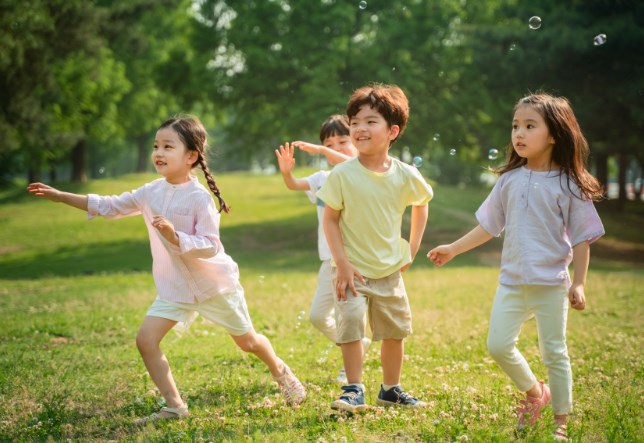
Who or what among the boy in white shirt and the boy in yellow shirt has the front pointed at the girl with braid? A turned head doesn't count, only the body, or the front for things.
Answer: the boy in white shirt

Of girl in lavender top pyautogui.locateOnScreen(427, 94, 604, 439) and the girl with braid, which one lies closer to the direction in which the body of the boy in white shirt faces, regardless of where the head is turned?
the girl with braid

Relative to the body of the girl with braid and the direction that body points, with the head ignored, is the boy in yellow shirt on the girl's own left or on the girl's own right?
on the girl's own left

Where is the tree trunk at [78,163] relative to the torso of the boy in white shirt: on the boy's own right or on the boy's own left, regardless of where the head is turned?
on the boy's own right

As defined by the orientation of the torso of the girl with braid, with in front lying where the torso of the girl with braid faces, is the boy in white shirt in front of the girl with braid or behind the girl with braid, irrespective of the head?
behind

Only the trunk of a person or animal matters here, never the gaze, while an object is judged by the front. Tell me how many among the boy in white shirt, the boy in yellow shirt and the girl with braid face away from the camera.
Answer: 0

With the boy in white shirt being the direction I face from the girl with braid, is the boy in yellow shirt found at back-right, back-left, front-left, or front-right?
front-right

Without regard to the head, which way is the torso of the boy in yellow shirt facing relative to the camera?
toward the camera

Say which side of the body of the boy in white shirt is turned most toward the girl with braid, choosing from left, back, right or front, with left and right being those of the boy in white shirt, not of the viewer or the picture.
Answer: front

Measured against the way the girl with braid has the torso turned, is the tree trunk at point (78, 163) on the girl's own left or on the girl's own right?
on the girl's own right

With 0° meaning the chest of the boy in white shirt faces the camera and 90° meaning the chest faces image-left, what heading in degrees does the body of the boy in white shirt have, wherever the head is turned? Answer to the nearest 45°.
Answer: approximately 45°

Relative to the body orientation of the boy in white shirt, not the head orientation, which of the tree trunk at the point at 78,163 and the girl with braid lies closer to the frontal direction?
the girl with braid

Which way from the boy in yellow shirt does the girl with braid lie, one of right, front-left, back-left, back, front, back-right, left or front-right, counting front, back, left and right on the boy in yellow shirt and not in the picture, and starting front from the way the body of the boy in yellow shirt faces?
right
